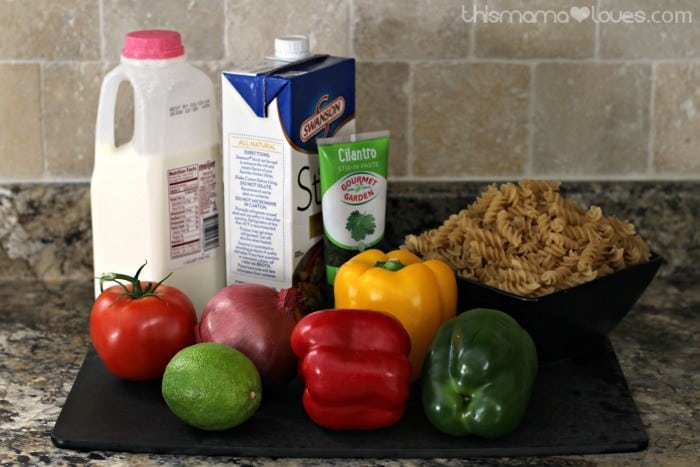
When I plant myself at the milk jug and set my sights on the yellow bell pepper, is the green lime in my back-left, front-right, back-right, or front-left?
front-right

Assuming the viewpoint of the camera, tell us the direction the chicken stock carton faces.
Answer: facing the viewer and to the right of the viewer

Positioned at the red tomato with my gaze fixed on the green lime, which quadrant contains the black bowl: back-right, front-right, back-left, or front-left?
front-left
